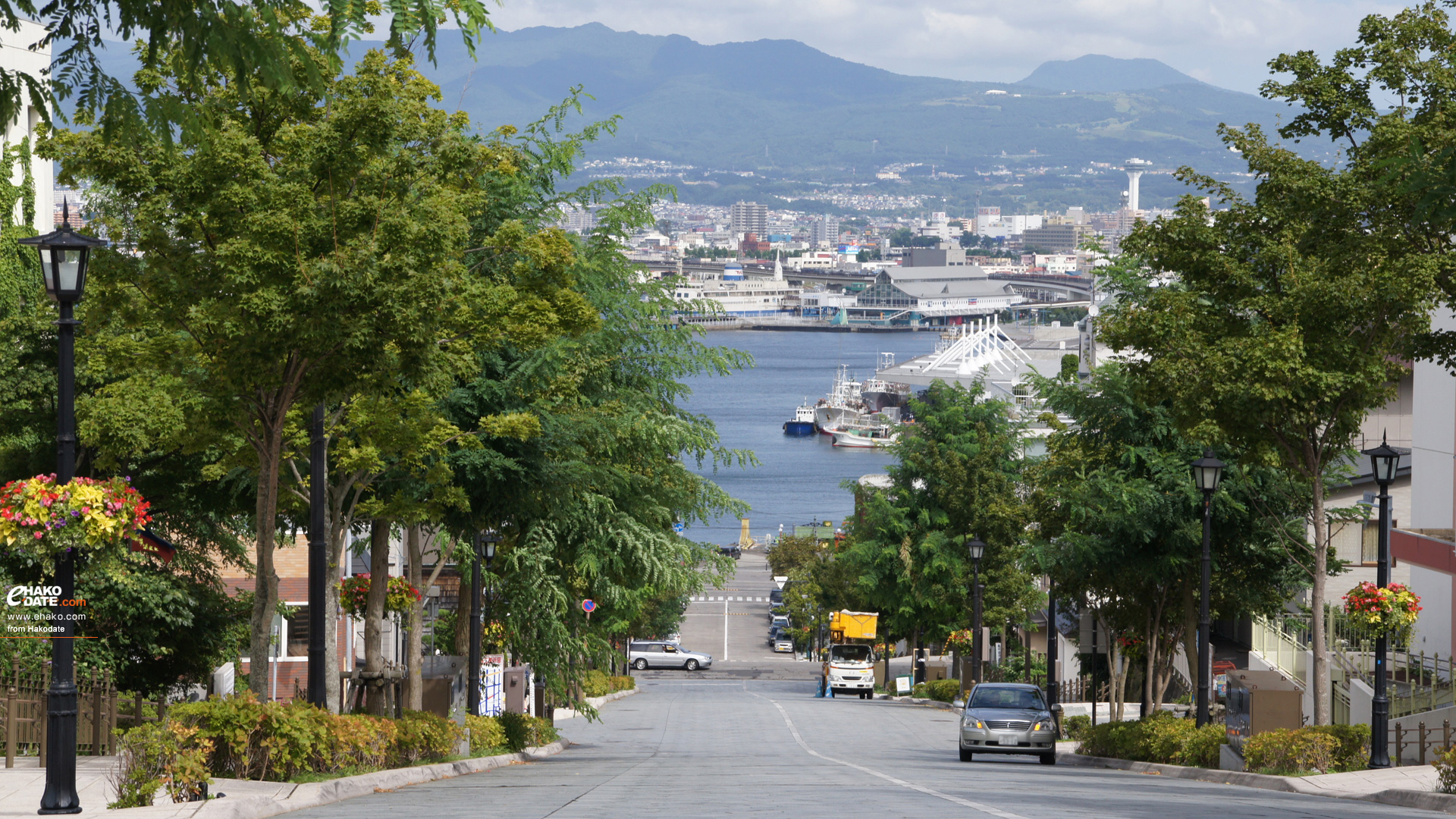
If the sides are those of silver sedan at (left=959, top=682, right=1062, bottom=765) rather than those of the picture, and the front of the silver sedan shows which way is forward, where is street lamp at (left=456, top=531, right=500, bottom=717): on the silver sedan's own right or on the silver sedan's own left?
on the silver sedan's own right

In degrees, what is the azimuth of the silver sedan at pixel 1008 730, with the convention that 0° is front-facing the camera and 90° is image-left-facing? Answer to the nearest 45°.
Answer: approximately 0°

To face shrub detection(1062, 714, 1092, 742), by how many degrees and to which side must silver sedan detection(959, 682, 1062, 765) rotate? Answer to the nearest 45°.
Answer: approximately 180°

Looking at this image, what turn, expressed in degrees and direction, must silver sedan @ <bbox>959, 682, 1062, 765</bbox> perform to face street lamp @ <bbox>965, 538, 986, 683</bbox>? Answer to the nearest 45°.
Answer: approximately 180°

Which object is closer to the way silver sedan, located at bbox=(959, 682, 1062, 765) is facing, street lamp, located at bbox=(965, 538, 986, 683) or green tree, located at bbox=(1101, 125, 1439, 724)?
the green tree

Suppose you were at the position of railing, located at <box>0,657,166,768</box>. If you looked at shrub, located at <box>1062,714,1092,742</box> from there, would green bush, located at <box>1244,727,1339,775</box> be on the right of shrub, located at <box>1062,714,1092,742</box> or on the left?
right

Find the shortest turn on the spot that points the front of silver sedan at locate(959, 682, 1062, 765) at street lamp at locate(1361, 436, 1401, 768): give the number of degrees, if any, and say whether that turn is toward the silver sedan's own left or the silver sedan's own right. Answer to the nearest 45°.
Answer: approximately 45° to the silver sedan's own left
